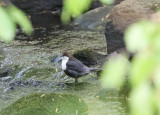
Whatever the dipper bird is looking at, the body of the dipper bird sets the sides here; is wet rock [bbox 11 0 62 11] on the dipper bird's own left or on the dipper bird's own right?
on the dipper bird's own right

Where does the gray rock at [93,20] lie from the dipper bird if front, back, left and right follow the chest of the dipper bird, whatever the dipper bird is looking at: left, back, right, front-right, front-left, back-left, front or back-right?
right

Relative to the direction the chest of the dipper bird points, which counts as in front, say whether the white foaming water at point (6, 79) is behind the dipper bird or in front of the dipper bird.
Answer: in front

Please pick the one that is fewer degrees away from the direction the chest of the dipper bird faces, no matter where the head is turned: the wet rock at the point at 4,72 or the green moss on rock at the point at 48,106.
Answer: the wet rock

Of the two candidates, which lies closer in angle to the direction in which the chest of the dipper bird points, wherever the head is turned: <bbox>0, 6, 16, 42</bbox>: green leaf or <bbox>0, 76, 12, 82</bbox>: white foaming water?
the white foaming water

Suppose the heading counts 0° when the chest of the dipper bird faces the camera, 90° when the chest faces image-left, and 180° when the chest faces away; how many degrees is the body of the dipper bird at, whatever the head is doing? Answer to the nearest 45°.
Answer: approximately 90°

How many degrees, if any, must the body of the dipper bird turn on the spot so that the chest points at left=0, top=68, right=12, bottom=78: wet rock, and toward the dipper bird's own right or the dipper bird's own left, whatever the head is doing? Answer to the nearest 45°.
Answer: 0° — it already faces it

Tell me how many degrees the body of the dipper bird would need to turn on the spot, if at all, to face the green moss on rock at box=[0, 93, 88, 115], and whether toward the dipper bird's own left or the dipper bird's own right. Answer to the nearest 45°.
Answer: approximately 90° to the dipper bird's own left
